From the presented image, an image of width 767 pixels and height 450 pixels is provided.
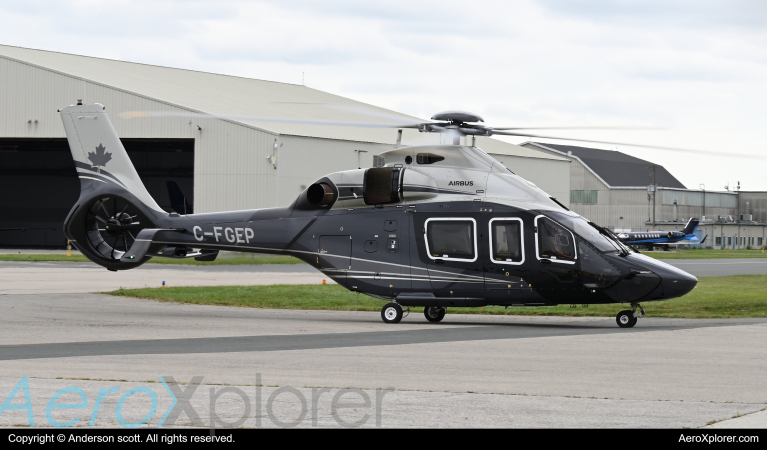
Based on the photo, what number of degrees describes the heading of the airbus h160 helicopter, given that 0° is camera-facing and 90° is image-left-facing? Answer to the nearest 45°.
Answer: approximately 270°
